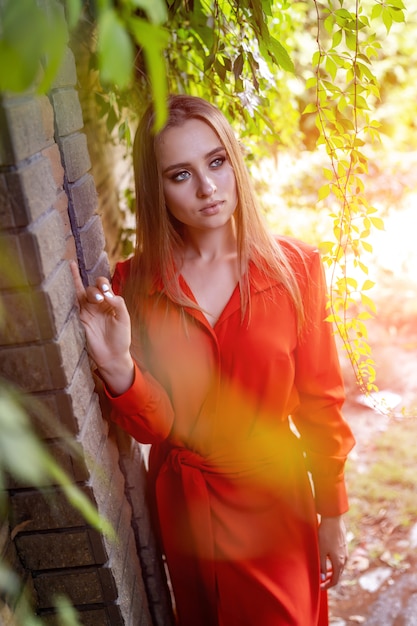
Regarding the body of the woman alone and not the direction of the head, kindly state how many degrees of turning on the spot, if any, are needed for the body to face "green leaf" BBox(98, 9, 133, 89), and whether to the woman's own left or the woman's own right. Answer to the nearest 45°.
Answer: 0° — they already face it

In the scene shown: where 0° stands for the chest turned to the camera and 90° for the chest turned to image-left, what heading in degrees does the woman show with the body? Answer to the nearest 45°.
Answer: approximately 0°
